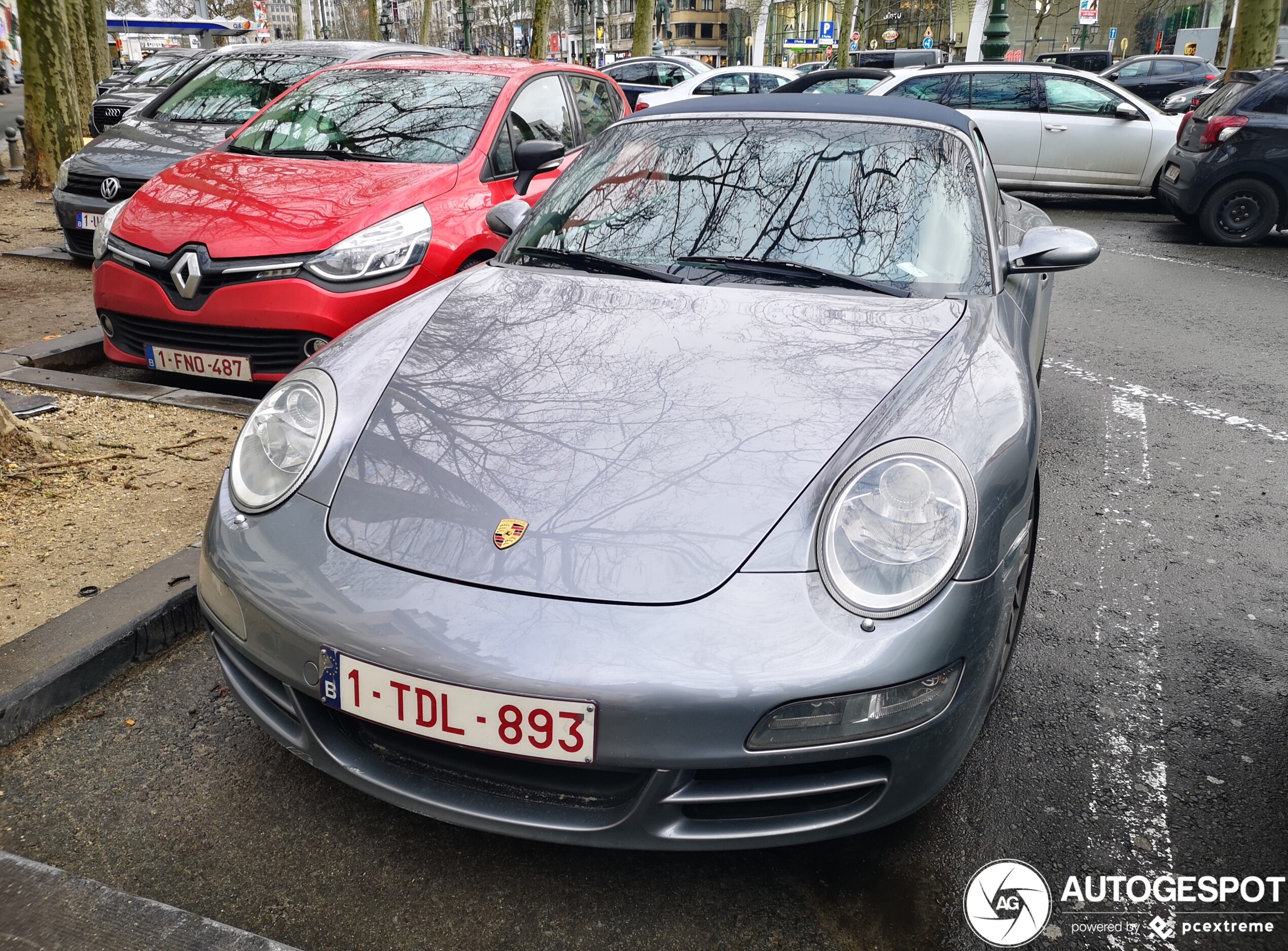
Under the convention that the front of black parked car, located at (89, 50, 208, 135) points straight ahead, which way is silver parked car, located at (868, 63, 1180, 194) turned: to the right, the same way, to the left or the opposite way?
to the left

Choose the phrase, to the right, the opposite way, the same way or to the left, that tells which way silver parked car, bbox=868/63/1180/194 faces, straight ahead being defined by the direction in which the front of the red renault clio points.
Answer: to the left

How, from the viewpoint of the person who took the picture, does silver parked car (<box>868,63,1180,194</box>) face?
facing to the right of the viewer

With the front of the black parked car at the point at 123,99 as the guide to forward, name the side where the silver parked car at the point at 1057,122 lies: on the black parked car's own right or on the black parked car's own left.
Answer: on the black parked car's own left

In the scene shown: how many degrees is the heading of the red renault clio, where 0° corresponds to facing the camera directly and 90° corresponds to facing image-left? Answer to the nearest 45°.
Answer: approximately 45°

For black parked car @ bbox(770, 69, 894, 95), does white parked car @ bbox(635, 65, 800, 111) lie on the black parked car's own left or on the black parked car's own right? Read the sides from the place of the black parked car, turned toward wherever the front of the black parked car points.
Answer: on the black parked car's own right

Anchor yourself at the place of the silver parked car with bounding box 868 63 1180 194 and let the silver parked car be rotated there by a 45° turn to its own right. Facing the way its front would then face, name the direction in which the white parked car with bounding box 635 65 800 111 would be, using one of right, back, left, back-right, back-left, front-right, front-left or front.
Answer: back

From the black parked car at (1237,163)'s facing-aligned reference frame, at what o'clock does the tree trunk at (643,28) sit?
The tree trunk is roughly at 9 o'clock from the black parked car.

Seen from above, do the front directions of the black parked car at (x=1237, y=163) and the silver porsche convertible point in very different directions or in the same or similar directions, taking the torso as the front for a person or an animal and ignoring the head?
very different directions
